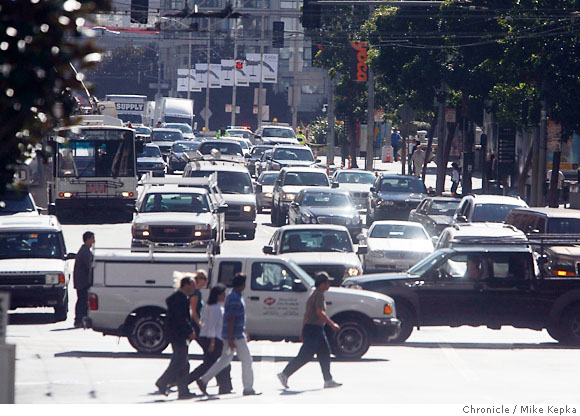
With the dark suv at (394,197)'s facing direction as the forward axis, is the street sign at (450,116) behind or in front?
behind

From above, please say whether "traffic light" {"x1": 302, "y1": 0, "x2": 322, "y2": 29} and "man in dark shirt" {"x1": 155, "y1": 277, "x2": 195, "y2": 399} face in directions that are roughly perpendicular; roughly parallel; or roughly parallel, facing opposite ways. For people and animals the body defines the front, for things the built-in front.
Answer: roughly perpendicular

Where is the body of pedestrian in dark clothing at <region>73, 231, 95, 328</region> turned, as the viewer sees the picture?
to the viewer's right
